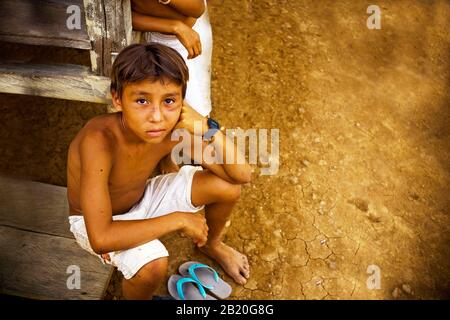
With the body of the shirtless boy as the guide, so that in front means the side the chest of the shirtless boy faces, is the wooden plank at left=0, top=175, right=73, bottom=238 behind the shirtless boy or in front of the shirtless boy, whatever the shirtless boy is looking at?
behind

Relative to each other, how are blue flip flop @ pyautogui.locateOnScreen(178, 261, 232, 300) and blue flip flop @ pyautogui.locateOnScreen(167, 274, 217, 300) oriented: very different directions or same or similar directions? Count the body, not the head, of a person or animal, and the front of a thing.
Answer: same or similar directions

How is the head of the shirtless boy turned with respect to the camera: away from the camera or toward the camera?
toward the camera
